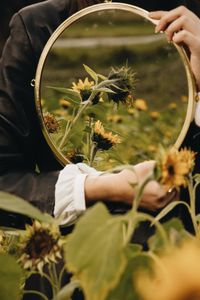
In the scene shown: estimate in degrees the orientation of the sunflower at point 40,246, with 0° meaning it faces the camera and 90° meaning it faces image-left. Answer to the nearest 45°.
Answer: approximately 0°
